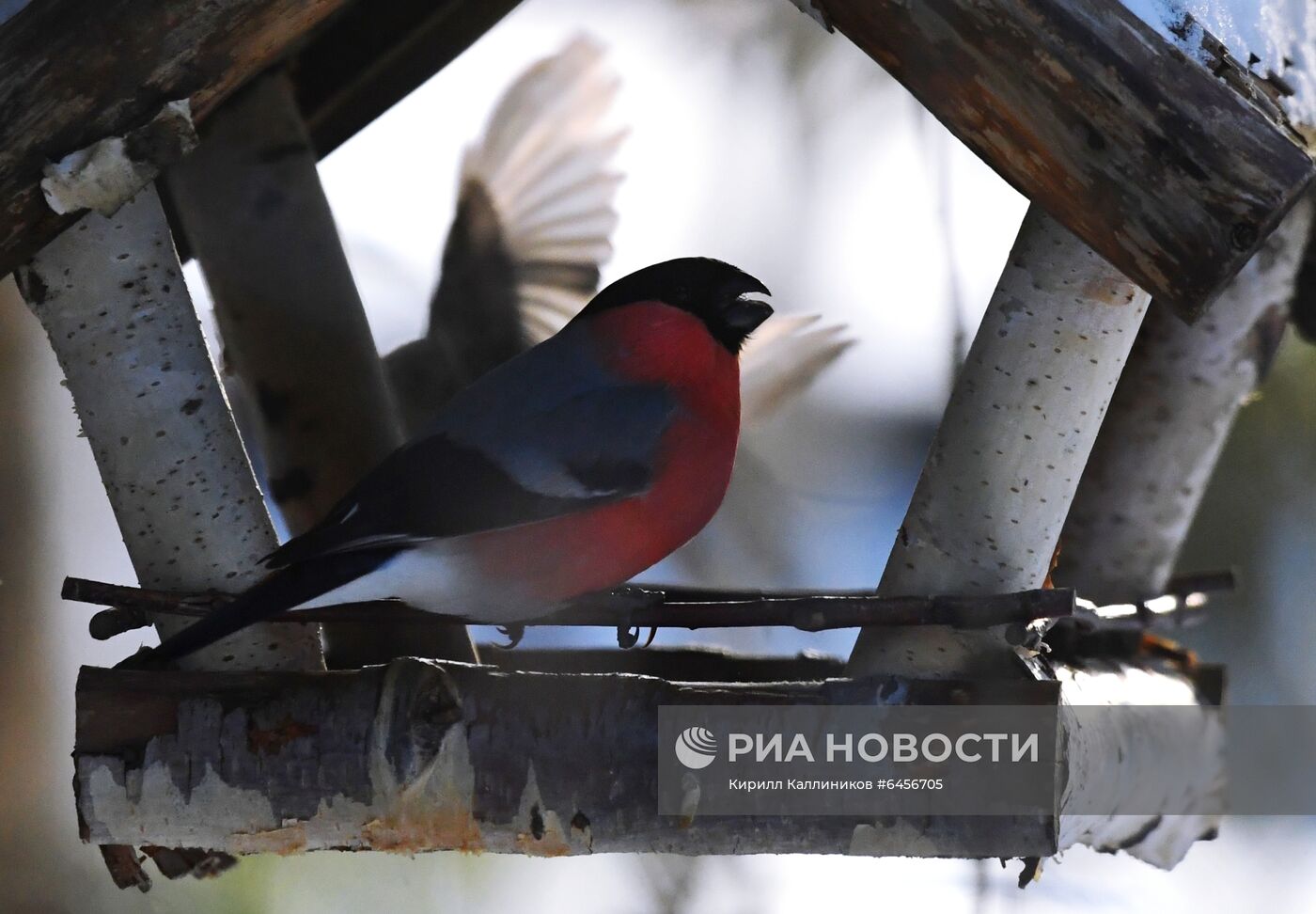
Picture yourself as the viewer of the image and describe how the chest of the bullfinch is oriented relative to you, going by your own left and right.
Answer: facing to the right of the viewer
